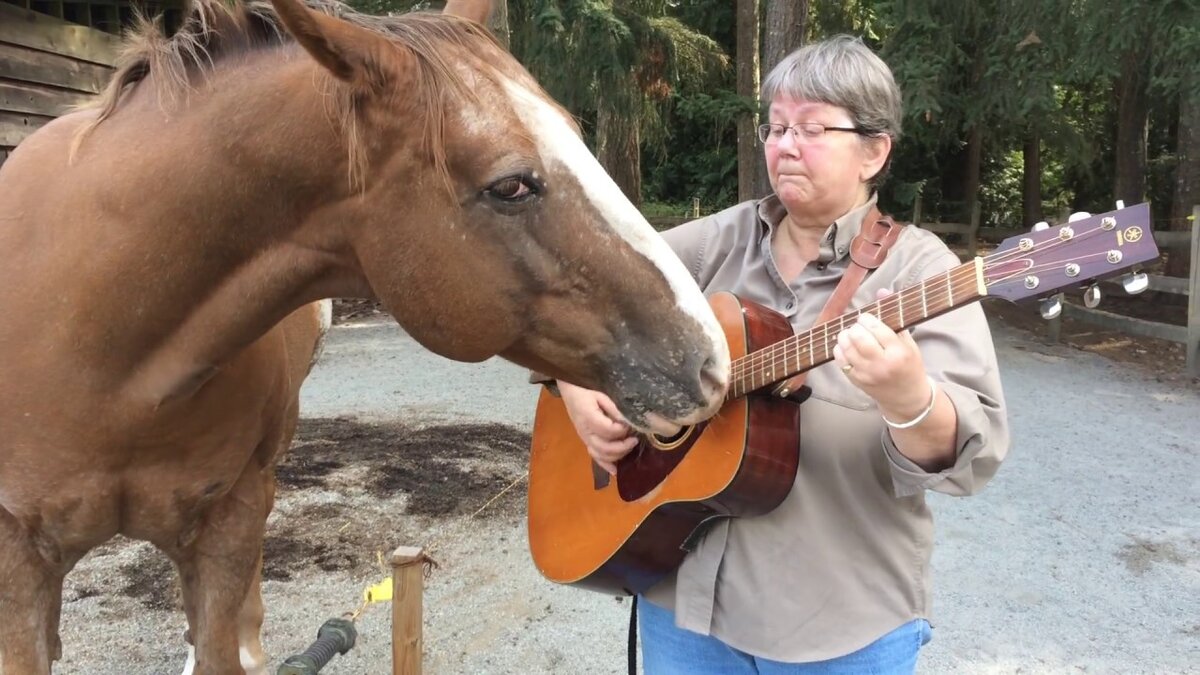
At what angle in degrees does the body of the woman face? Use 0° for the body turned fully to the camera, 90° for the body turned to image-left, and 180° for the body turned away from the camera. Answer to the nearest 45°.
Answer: approximately 45°

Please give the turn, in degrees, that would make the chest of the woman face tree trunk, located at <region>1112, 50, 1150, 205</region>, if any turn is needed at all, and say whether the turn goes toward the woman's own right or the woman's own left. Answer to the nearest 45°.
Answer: approximately 135° to the woman's own right

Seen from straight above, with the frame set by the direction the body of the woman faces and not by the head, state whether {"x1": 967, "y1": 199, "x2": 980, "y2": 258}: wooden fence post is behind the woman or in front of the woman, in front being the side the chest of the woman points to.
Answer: behind

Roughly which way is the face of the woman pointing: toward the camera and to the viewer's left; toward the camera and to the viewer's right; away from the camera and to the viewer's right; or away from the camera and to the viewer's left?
toward the camera and to the viewer's left

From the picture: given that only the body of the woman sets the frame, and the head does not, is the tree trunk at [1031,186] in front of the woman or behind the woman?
behind

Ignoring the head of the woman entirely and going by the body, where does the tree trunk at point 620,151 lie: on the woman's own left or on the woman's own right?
on the woman's own right

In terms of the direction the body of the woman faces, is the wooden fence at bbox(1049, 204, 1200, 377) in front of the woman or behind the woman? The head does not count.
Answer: behind

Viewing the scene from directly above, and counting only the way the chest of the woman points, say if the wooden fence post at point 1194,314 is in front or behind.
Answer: behind

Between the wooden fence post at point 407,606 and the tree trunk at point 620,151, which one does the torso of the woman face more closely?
the wooden fence post

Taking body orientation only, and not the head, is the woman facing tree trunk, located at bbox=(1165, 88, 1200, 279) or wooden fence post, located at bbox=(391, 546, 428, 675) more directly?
the wooden fence post
